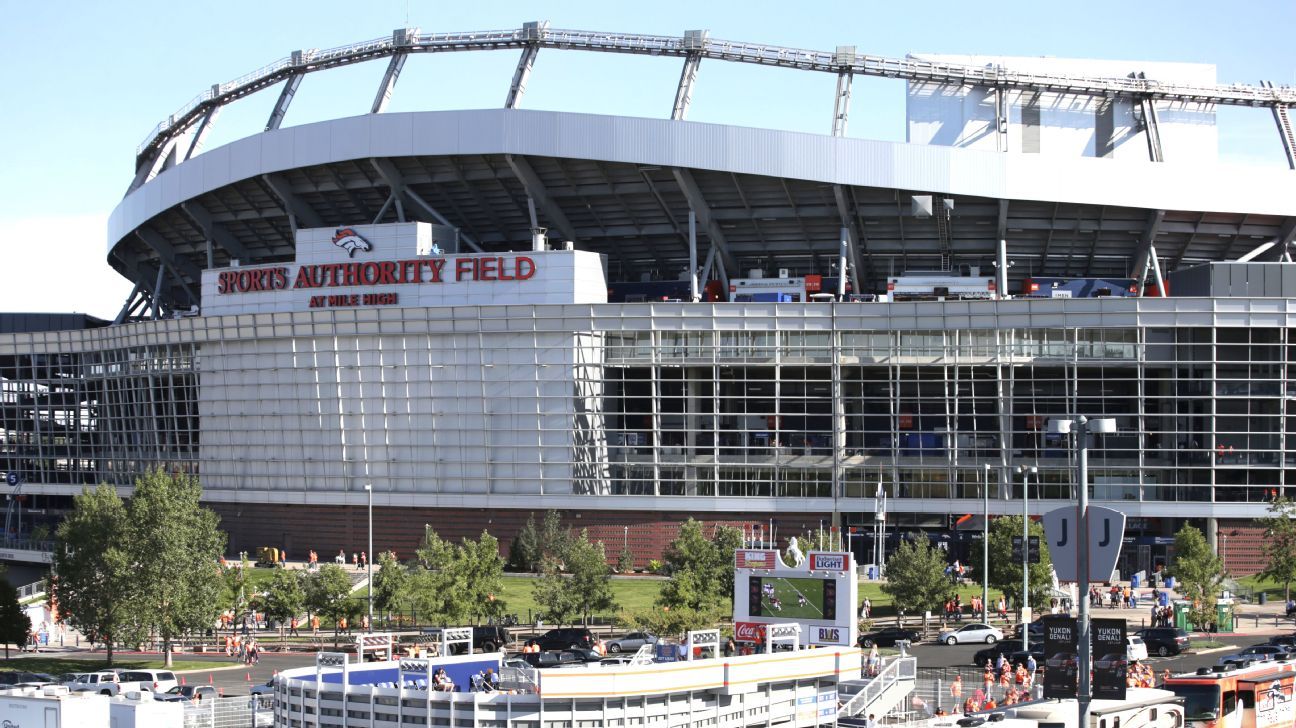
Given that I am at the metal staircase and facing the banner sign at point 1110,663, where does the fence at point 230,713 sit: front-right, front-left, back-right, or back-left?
back-right

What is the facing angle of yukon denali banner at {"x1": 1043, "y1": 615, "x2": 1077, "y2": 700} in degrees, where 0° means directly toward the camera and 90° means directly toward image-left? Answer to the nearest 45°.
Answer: approximately 0°

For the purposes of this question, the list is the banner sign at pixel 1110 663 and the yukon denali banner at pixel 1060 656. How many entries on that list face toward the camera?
2
